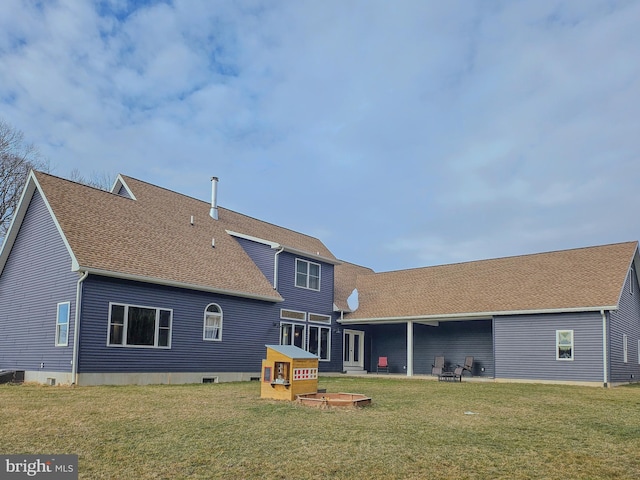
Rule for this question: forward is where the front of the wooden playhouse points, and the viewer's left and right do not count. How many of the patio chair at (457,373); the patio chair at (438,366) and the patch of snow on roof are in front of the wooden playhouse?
0

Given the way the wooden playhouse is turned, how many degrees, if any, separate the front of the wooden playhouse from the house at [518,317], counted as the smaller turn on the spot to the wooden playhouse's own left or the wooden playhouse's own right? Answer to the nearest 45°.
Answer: approximately 180°

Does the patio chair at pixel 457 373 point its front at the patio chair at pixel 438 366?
no

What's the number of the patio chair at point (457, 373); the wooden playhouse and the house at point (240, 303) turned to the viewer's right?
0

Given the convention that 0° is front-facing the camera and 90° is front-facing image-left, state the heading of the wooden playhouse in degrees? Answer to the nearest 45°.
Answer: approximately 45°

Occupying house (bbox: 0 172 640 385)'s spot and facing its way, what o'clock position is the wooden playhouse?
The wooden playhouse is roughly at 7 o'clock from the house.

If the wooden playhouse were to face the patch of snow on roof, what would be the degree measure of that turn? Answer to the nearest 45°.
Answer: approximately 135° to its right

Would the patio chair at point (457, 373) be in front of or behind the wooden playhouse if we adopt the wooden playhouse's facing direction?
behind
